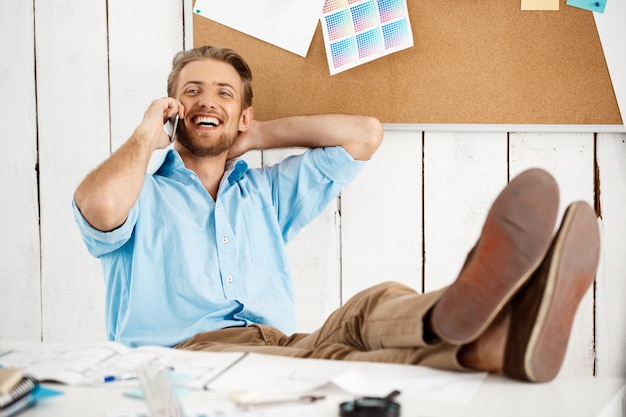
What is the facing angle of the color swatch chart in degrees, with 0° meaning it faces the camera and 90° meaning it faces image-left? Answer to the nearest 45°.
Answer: approximately 0°

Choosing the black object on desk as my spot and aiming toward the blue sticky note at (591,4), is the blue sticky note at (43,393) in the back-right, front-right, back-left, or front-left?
back-left

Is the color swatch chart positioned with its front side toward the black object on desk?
yes

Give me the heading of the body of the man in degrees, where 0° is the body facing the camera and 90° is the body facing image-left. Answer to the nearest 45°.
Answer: approximately 315°

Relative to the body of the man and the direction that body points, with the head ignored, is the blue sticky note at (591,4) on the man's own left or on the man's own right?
on the man's own left

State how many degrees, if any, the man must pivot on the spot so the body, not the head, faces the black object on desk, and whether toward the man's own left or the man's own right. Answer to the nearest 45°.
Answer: approximately 45° to the man's own right

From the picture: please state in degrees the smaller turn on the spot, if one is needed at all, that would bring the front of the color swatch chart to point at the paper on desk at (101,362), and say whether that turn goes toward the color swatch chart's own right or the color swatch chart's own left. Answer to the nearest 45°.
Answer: approximately 45° to the color swatch chart's own right

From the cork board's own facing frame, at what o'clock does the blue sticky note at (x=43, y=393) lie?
The blue sticky note is roughly at 1 o'clock from the cork board.

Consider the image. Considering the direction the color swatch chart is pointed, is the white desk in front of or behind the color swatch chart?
in front

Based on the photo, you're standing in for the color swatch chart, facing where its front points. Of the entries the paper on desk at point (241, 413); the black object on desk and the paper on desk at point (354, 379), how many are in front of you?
3
